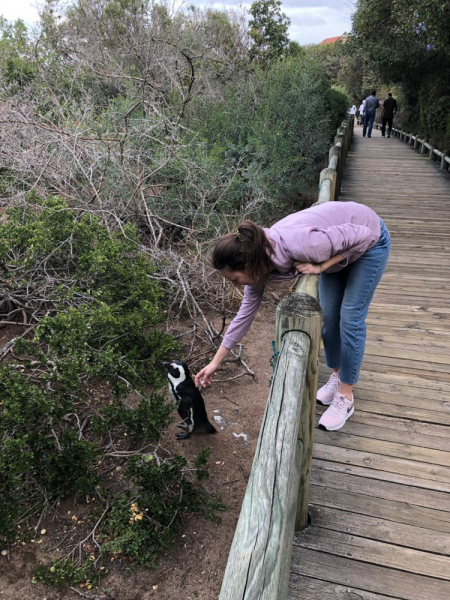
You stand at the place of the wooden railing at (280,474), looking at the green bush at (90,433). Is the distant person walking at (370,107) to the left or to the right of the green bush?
right

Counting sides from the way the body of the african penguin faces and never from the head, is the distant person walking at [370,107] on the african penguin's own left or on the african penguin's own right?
on the african penguin's own right

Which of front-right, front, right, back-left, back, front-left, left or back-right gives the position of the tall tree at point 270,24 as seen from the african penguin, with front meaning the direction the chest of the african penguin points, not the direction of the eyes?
right

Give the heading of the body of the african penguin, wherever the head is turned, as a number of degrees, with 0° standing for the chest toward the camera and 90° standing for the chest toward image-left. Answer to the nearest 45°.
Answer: approximately 90°

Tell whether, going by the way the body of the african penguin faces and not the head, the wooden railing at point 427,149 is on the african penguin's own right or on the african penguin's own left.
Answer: on the african penguin's own right

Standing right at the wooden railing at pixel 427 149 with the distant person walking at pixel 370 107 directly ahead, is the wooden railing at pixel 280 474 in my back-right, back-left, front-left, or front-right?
back-left

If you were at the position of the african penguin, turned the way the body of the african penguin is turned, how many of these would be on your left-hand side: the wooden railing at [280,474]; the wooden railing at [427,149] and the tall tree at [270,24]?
1

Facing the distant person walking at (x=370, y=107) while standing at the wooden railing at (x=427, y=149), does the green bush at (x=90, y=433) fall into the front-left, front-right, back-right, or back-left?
back-left
